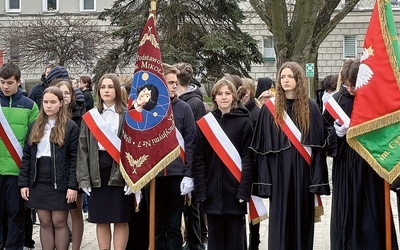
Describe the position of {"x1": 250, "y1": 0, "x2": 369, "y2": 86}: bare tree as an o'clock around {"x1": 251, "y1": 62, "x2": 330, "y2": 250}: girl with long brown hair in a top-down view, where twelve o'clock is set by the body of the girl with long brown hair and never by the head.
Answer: The bare tree is roughly at 6 o'clock from the girl with long brown hair.

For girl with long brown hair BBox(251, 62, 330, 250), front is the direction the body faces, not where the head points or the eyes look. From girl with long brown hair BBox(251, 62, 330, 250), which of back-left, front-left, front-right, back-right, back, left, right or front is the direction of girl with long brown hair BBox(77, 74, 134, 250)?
right

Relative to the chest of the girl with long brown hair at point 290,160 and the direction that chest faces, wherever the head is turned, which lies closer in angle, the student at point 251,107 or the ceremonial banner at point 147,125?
the ceremonial banner

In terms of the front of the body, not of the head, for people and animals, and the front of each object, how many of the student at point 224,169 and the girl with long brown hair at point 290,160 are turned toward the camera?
2

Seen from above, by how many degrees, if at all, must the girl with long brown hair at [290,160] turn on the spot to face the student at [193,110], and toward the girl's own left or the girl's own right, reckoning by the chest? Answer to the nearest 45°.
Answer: approximately 135° to the girl's own right

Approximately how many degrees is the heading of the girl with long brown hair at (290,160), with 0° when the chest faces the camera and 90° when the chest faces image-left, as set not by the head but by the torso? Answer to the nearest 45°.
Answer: approximately 0°
